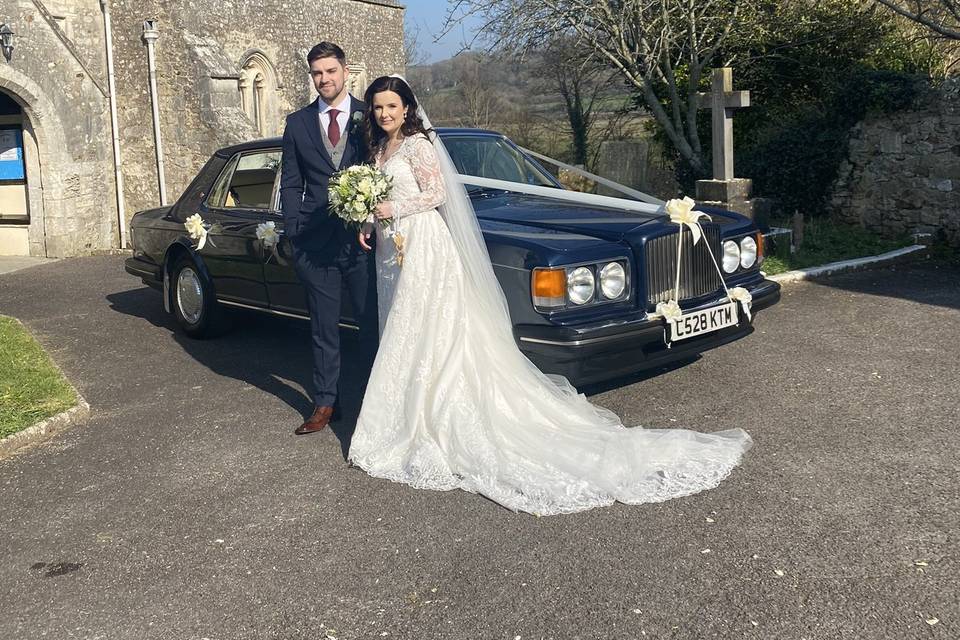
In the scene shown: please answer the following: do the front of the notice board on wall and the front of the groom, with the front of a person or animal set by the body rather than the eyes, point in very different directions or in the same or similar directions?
same or similar directions

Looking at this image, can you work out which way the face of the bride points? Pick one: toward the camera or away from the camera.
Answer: toward the camera

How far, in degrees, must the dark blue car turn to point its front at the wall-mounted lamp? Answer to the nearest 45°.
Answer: approximately 180°

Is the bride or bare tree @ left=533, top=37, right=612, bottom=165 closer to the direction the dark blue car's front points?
the bride

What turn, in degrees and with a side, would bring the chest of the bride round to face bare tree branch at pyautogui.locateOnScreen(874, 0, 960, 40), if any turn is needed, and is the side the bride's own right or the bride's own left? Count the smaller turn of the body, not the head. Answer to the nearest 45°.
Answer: approximately 180°

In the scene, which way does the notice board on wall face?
toward the camera

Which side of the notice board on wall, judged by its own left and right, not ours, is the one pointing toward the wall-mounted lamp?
front

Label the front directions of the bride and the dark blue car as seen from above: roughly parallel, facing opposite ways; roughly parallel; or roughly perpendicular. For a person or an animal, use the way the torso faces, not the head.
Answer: roughly perpendicular

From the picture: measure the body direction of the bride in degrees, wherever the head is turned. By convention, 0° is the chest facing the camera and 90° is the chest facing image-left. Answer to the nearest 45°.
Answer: approximately 45°

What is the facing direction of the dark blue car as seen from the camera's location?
facing the viewer and to the right of the viewer

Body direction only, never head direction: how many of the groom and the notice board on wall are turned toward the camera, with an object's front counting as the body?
2

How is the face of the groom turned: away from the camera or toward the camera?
toward the camera
